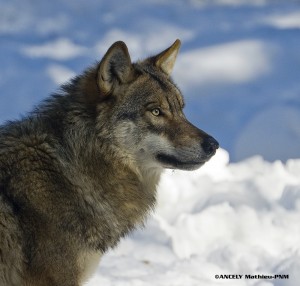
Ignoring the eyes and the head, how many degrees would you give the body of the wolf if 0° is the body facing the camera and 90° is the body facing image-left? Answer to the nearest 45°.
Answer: approximately 270°
